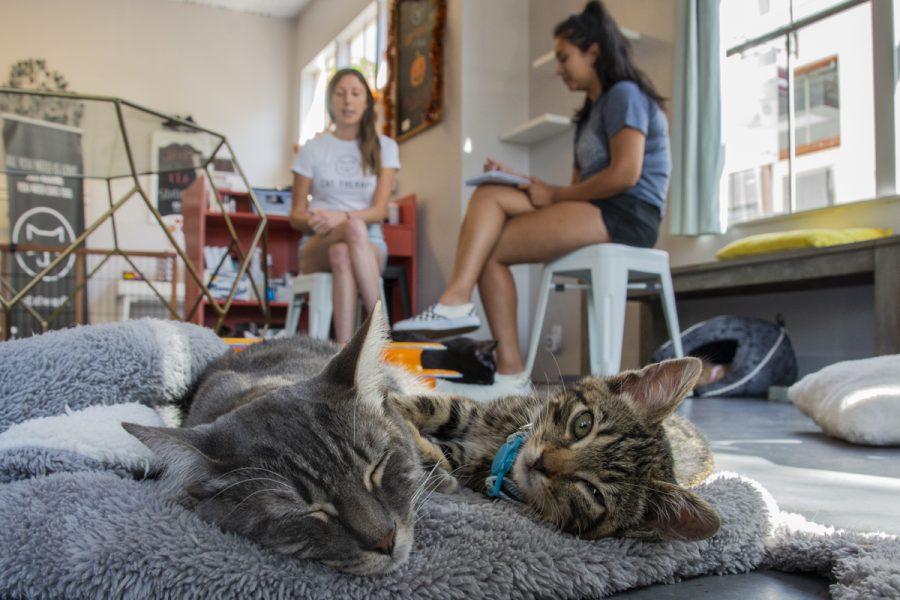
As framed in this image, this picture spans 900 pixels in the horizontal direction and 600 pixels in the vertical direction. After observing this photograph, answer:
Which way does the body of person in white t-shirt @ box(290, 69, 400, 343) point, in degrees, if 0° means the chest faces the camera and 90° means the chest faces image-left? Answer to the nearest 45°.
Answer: approximately 0°

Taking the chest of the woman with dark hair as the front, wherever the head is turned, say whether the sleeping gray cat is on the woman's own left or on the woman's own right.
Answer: on the woman's own left

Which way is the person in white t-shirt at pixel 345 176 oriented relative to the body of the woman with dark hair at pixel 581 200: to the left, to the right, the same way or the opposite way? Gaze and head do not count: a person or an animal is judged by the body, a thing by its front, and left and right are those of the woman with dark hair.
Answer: to the left

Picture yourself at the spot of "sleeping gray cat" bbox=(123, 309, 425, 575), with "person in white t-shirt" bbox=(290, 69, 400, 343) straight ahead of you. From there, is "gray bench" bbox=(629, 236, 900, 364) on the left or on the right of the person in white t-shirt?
right

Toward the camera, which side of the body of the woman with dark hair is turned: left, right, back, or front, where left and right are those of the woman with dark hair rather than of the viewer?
left

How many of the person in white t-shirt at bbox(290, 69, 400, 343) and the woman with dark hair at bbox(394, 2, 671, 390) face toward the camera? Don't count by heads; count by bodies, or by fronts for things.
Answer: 1

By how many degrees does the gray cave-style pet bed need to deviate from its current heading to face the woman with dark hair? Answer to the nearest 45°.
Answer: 0° — it already faces them

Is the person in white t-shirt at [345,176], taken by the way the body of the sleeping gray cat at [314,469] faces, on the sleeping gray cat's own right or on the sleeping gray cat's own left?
on the sleeping gray cat's own left

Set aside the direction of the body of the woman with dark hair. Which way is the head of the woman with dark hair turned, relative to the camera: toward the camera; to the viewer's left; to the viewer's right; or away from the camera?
to the viewer's left

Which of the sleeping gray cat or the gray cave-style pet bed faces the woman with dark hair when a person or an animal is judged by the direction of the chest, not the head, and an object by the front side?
the gray cave-style pet bed
